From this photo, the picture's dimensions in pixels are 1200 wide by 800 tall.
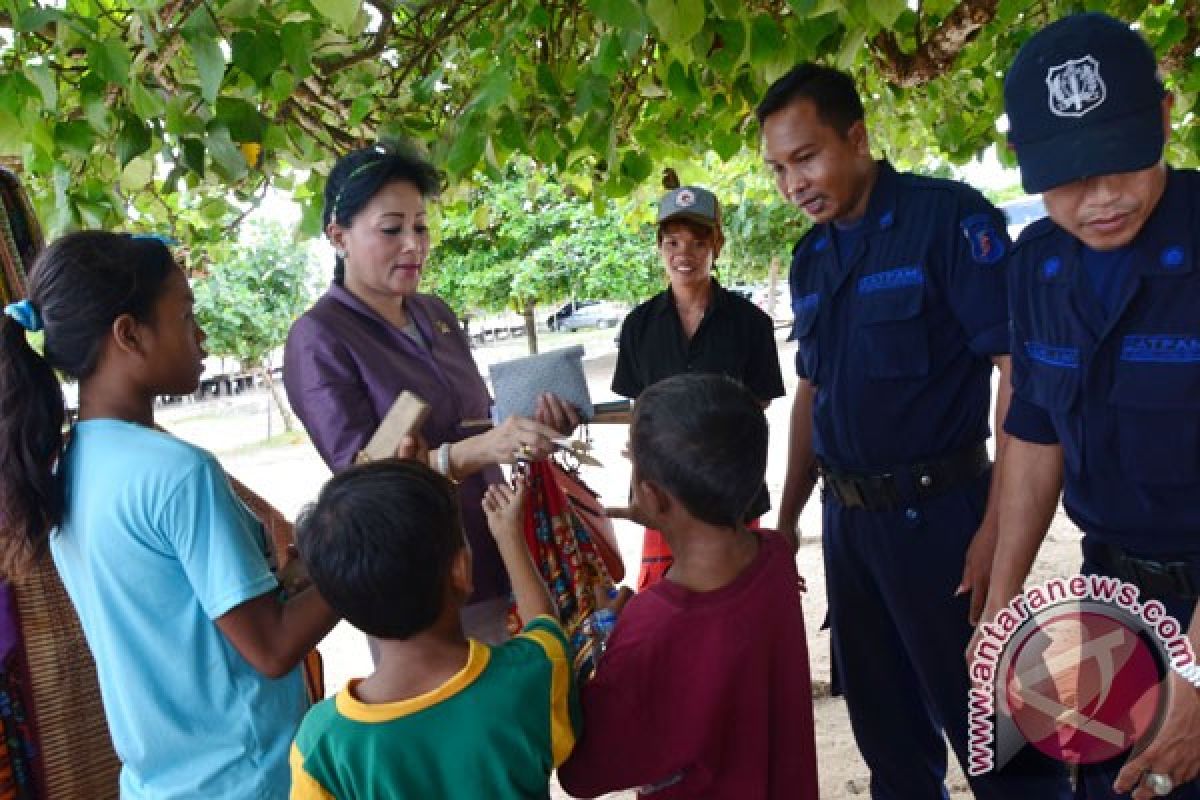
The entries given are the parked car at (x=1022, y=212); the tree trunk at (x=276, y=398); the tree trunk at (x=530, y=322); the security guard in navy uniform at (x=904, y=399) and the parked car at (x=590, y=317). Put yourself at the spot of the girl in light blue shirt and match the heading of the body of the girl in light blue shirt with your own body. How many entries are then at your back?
0

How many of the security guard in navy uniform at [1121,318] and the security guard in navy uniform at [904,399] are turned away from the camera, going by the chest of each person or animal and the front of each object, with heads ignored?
0

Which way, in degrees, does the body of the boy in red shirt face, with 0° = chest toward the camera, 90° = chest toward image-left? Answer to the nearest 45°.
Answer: approximately 135°

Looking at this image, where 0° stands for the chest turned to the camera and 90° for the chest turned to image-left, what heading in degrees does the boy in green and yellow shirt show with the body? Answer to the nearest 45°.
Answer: approximately 180°

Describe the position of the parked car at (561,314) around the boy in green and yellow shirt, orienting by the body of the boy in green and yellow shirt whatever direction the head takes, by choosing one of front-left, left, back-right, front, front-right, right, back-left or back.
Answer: front

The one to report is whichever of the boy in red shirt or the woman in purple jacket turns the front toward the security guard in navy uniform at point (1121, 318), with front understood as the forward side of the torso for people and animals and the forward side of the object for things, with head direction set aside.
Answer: the woman in purple jacket

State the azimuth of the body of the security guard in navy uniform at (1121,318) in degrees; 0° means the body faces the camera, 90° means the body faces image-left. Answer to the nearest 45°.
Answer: approximately 45°

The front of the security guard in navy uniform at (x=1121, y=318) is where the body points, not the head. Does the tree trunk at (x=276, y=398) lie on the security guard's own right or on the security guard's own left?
on the security guard's own right

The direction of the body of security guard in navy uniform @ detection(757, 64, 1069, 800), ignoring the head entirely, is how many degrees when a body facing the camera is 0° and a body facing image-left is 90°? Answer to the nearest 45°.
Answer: approximately 45°

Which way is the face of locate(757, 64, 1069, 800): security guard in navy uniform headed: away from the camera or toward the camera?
toward the camera

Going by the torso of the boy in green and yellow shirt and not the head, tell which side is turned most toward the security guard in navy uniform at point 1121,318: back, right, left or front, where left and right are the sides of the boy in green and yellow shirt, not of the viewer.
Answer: right

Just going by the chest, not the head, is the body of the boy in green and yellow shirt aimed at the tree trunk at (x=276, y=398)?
yes

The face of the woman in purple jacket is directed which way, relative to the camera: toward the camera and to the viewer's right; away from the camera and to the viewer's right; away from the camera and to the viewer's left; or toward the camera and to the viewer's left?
toward the camera and to the viewer's right

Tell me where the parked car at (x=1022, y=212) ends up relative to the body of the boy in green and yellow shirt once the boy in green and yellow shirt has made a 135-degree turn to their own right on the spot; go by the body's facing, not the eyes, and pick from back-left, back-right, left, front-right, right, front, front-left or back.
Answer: left

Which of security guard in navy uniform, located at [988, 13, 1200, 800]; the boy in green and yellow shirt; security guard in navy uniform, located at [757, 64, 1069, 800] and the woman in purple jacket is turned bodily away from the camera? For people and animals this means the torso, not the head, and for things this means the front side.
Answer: the boy in green and yellow shirt

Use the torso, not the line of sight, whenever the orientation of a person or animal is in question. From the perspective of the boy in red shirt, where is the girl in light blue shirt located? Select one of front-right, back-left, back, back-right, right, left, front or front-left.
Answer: front-left

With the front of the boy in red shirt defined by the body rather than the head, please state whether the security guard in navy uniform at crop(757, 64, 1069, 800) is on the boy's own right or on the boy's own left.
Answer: on the boy's own right

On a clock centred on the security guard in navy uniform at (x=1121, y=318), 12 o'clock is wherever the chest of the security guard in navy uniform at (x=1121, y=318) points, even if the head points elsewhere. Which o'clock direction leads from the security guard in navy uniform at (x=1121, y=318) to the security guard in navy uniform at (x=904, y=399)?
the security guard in navy uniform at (x=904, y=399) is roughly at 3 o'clock from the security guard in navy uniform at (x=1121, y=318).

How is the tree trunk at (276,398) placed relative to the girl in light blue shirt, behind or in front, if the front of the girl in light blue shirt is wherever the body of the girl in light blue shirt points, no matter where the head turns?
in front

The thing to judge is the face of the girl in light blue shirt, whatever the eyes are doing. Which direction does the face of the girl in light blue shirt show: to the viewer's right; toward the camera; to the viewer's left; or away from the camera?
to the viewer's right

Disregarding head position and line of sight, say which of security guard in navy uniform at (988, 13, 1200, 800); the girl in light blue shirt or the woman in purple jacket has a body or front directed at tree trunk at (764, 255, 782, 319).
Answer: the girl in light blue shirt

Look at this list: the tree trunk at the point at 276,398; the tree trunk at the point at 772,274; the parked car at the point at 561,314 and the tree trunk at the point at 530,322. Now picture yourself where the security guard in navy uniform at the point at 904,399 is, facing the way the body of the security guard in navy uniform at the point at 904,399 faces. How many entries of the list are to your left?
0
